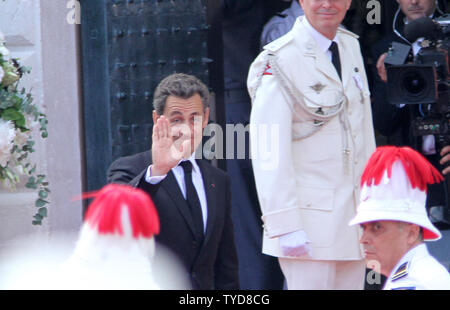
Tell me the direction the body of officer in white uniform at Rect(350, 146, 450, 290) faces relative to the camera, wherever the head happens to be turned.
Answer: to the viewer's left

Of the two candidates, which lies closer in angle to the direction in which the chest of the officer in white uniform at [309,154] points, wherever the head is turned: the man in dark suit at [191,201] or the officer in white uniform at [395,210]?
the officer in white uniform

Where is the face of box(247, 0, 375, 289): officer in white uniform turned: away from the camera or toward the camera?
toward the camera

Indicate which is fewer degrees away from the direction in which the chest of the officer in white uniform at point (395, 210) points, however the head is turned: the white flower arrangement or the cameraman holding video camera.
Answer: the white flower arrangement

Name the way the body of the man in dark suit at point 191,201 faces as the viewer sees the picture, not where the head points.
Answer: toward the camera

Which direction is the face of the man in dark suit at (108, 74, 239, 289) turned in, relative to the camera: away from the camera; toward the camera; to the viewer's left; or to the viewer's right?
toward the camera

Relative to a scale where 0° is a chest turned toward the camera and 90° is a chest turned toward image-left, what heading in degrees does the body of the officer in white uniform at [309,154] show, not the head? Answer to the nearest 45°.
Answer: approximately 315°

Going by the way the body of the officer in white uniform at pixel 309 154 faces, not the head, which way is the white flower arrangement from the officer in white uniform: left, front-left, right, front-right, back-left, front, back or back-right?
back-right

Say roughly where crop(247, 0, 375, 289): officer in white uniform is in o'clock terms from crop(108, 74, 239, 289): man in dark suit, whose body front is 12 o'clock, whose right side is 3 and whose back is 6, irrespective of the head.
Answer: The officer in white uniform is roughly at 9 o'clock from the man in dark suit.

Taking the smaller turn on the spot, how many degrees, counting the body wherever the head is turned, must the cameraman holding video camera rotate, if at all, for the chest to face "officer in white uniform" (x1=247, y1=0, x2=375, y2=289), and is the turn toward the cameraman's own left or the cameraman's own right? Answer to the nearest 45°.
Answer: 0° — they already face them

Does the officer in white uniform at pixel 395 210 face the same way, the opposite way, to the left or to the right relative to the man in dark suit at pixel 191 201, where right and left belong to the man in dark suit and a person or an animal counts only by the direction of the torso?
to the right
